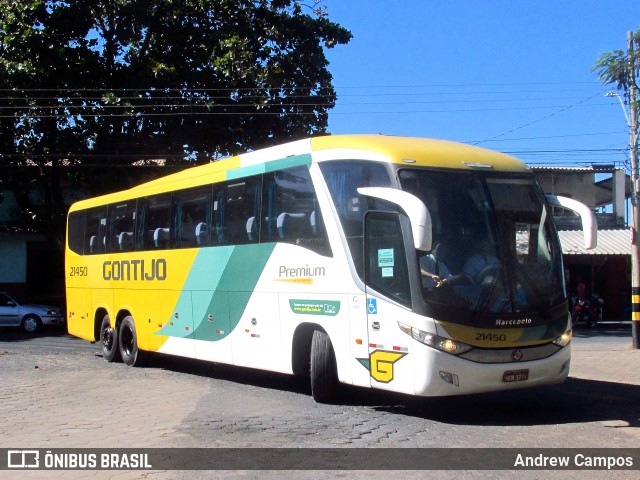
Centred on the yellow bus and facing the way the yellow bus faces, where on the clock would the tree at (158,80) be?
The tree is roughly at 7 o'clock from the yellow bus.

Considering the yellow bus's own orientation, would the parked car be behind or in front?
behind

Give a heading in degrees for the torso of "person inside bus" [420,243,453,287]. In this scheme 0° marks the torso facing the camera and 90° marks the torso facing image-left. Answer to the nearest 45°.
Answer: approximately 315°

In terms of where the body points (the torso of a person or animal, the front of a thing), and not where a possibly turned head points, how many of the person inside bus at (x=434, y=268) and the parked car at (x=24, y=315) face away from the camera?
0

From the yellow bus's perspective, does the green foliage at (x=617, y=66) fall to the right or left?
on its left

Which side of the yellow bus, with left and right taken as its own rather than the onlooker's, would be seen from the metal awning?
left

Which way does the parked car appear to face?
to the viewer's right

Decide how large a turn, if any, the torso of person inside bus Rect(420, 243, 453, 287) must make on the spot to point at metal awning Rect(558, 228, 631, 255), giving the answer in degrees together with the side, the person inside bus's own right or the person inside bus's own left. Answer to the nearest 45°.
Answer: approximately 135° to the person inside bus's own left

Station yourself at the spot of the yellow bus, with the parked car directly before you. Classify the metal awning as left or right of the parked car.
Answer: right

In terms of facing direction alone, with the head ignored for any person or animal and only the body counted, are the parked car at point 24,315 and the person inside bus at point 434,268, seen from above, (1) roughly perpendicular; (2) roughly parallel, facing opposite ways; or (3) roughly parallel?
roughly perpendicular

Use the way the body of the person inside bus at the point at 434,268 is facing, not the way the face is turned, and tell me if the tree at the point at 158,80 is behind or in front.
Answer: behind

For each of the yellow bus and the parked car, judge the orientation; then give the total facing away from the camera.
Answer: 0
